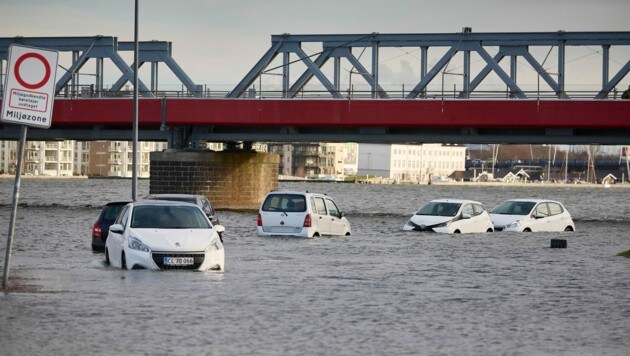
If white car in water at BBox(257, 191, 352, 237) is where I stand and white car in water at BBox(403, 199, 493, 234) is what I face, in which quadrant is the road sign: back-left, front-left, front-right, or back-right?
back-right

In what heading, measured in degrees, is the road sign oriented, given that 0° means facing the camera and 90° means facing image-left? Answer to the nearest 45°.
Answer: approximately 0°

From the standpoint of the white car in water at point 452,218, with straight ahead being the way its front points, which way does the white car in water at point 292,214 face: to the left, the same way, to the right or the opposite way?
the opposite way

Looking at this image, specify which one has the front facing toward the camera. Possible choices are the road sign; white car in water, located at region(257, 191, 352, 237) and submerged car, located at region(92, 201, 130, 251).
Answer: the road sign

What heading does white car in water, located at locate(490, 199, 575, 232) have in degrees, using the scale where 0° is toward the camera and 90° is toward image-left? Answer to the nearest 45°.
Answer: approximately 45°

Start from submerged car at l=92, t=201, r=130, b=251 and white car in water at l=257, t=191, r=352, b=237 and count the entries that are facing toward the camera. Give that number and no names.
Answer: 0

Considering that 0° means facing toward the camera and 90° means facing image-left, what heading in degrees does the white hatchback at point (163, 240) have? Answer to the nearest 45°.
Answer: approximately 0°

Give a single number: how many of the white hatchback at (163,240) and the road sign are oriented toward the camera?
2

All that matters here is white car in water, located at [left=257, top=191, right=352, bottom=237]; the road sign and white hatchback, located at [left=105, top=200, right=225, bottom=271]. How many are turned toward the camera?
2

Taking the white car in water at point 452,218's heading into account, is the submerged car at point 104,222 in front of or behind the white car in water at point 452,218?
in front

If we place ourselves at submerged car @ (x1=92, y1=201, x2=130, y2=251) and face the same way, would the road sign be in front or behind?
behind

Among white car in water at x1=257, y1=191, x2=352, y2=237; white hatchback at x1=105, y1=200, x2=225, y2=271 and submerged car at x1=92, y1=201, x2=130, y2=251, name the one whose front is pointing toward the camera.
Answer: the white hatchback
